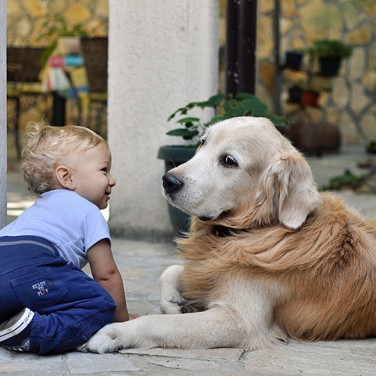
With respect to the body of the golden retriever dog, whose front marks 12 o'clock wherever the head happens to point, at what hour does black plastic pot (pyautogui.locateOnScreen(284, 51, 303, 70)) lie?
The black plastic pot is roughly at 3 o'clock from the golden retriever dog.

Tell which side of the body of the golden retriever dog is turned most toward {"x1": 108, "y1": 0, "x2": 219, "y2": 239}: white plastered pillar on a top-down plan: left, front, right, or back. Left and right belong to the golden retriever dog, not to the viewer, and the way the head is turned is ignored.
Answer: right

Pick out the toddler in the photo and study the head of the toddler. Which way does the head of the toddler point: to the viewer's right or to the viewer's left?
to the viewer's right

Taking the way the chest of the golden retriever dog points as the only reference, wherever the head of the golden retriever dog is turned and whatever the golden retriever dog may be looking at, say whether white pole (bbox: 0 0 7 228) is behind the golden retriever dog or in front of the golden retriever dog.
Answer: in front

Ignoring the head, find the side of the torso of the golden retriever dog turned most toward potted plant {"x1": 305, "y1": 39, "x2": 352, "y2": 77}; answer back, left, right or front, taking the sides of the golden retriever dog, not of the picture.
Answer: right

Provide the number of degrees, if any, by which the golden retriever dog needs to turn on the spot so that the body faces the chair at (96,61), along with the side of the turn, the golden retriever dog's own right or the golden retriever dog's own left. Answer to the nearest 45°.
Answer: approximately 90° to the golden retriever dog's own right

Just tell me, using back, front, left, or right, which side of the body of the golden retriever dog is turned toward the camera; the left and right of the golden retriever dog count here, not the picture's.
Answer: left
